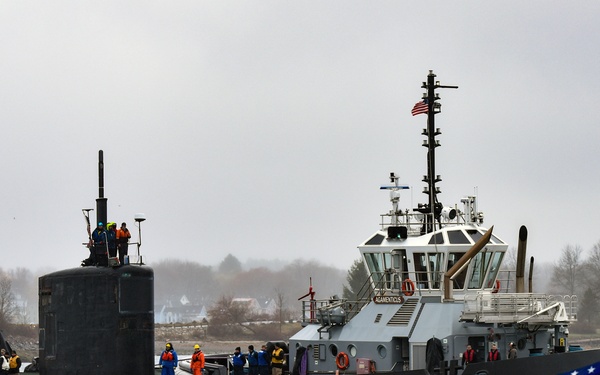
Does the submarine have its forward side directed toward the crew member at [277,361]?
no

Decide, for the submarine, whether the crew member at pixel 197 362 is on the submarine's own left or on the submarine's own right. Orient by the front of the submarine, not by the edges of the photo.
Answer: on the submarine's own left

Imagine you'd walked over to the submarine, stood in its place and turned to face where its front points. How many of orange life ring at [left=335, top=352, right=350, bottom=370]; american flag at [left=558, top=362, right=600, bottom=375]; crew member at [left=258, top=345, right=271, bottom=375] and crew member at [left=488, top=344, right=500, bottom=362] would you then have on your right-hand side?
0

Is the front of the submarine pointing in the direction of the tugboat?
no

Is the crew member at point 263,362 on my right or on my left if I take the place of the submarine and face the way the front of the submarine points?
on my left

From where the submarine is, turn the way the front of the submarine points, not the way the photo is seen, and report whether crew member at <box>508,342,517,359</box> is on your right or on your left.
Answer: on your left

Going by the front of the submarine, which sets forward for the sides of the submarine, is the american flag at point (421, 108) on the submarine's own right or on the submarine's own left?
on the submarine's own left
